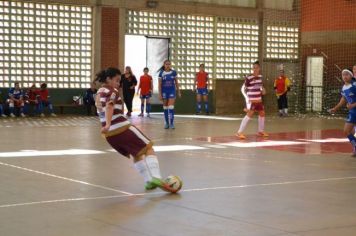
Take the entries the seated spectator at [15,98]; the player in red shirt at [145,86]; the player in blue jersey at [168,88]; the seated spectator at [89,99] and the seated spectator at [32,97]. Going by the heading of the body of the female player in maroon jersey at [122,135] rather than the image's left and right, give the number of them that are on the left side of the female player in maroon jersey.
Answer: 5

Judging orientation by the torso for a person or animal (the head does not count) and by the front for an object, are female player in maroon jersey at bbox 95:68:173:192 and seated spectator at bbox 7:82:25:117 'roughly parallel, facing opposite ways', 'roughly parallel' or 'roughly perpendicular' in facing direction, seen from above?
roughly perpendicular

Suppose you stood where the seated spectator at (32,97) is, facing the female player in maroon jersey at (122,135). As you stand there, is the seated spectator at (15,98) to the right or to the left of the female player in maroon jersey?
right

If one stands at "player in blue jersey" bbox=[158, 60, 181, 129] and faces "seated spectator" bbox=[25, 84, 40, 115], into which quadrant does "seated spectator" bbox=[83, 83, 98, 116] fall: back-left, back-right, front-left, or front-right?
front-right

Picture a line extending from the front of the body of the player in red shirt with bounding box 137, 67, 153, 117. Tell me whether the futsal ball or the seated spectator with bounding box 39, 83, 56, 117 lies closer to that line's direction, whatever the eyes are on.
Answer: the futsal ball

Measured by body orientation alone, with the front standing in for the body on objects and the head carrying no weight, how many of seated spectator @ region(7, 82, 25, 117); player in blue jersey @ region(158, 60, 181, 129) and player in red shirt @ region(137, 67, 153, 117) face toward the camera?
3

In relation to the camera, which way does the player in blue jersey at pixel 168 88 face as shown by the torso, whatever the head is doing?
toward the camera

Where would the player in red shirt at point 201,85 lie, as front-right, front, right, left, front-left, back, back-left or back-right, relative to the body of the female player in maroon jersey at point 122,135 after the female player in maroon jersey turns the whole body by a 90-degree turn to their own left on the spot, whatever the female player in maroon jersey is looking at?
front

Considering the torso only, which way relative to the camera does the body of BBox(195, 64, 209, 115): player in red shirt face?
toward the camera

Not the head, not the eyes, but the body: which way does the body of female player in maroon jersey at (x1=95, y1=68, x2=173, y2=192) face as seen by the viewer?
to the viewer's right

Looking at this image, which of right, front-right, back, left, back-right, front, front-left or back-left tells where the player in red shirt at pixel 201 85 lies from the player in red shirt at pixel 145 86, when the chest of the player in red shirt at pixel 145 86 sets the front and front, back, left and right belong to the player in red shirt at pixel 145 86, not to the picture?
back-left

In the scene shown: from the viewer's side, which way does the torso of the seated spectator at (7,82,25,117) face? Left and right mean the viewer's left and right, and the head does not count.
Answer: facing the viewer

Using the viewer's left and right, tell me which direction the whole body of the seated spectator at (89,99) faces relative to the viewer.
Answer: facing the viewer and to the right of the viewer
